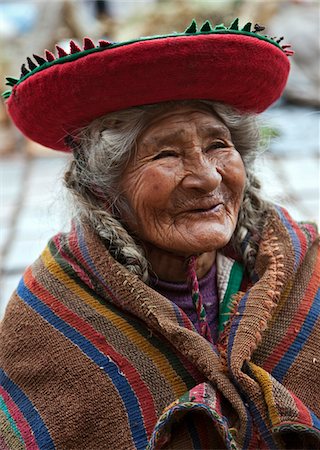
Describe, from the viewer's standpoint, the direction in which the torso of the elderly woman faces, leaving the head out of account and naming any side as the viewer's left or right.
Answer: facing the viewer and to the right of the viewer
